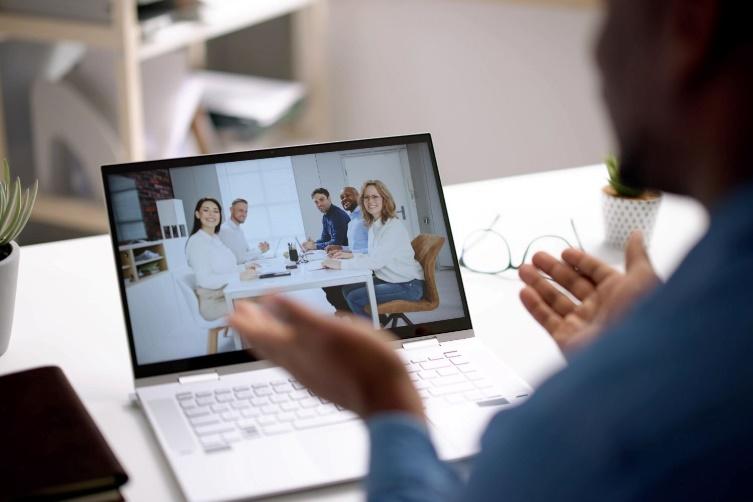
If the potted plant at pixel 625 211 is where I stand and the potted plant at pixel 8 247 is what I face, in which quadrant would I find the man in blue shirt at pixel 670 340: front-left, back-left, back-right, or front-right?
front-left

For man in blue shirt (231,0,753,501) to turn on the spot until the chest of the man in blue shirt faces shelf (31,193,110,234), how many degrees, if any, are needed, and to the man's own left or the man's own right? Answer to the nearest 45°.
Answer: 0° — they already face it

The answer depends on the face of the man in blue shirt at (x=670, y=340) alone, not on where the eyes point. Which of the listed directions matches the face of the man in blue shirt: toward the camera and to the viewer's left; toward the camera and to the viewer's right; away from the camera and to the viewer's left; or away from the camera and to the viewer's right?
away from the camera and to the viewer's left

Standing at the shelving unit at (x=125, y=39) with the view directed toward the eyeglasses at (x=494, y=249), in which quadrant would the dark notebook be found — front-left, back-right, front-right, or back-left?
front-right

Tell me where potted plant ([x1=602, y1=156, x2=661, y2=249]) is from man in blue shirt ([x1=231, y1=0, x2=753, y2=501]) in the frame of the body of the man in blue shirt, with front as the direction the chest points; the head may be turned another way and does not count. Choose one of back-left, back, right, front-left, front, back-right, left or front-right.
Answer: front-right

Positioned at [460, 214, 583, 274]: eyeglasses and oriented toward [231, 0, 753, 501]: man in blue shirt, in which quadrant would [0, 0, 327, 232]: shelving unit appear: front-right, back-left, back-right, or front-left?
back-right

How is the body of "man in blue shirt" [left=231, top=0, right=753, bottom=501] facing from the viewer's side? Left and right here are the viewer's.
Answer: facing away from the viewer and to the left of the viewer

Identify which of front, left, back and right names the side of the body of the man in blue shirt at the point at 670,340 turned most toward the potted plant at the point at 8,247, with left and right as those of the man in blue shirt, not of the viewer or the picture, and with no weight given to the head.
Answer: front

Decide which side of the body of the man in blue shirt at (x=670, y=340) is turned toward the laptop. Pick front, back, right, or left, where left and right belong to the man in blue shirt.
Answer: front
